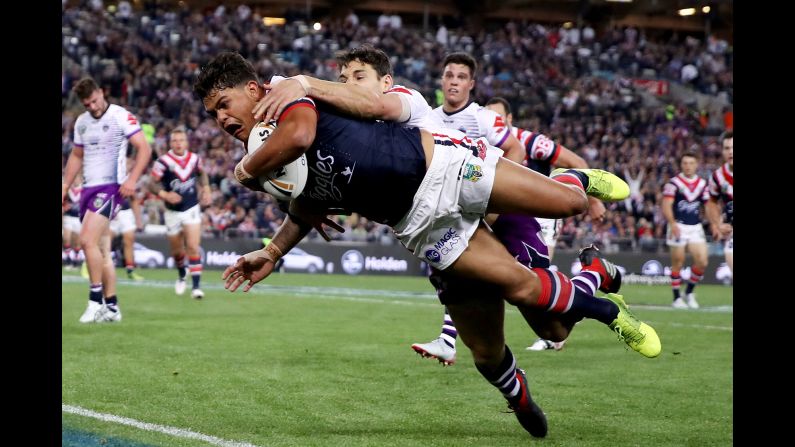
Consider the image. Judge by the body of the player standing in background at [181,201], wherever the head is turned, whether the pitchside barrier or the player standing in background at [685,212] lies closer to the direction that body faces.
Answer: the player standing in background

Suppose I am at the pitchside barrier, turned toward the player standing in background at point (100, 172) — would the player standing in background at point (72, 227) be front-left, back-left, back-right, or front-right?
front-right

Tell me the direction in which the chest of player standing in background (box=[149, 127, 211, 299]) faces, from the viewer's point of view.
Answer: toward the camera

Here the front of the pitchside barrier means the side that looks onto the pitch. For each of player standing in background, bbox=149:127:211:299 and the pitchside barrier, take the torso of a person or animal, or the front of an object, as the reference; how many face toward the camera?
2

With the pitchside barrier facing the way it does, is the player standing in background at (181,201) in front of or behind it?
in front

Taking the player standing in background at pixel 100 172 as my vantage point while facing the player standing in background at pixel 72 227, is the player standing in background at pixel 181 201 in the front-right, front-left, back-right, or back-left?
front-right

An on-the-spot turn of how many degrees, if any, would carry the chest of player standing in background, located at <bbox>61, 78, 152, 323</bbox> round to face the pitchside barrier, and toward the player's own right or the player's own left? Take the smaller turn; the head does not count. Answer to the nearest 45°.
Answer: approximately 180°

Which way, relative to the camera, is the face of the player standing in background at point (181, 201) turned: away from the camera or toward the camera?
toward the camera

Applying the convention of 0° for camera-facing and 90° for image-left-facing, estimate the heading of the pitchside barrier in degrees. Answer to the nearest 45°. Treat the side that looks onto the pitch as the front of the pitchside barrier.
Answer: approximately 0°

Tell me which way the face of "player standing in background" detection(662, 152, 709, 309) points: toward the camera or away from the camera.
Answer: toward the camera

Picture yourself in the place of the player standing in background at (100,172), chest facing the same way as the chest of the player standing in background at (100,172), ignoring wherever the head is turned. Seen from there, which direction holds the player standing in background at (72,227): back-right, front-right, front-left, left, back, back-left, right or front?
back-right

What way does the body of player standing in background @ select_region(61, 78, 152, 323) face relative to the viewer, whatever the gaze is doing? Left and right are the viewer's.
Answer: facing the viewer and to the left of the viewer

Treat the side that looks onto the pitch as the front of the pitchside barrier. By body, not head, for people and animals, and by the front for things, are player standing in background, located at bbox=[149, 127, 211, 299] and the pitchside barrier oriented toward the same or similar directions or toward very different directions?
same or similar directions

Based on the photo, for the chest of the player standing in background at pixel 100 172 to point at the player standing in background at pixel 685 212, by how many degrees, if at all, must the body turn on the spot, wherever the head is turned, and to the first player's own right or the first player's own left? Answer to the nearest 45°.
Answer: approximately 135° to the first player's own left

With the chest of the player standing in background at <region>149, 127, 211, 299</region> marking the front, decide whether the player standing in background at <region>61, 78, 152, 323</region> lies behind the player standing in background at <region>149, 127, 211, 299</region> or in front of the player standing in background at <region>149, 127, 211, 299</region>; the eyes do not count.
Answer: in front
